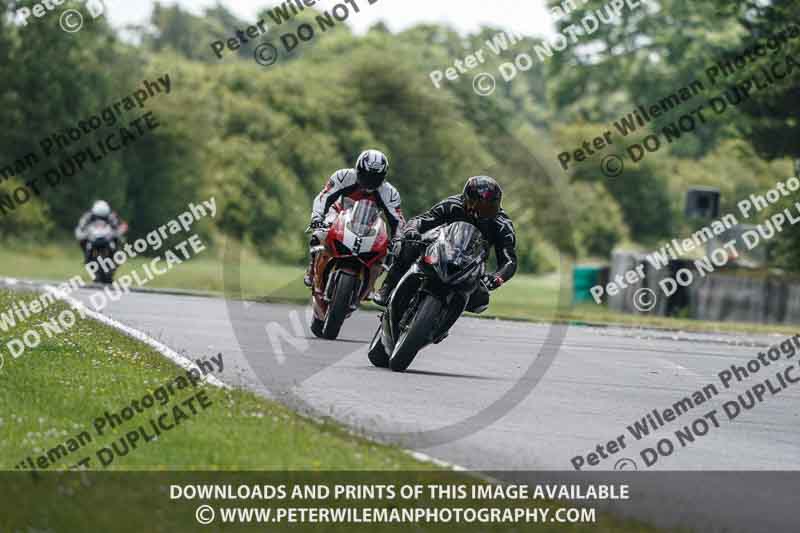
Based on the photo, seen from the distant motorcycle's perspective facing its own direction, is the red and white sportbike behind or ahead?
ahead

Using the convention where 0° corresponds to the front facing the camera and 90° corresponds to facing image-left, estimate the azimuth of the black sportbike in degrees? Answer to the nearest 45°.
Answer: approximately 0°

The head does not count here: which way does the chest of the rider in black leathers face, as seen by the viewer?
toward the camera

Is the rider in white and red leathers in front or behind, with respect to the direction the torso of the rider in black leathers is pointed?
behind

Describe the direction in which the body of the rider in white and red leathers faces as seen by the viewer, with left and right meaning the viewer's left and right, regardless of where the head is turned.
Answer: facing the viewer

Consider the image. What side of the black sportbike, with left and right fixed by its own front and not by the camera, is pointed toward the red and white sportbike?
back

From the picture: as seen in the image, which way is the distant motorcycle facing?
toward the camera

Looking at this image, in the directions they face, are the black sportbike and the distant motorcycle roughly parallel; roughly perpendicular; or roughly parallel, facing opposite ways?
roughly parallel

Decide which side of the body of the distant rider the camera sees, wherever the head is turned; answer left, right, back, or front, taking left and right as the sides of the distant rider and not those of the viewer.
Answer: front

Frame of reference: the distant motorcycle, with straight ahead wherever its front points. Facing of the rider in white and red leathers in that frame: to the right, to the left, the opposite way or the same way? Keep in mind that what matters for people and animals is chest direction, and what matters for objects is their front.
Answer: the same way

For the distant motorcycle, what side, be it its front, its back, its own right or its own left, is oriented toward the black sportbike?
front

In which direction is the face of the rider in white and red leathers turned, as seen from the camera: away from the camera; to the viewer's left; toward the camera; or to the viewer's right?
toward the camera

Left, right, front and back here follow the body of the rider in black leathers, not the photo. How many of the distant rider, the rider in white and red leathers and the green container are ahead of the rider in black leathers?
0
